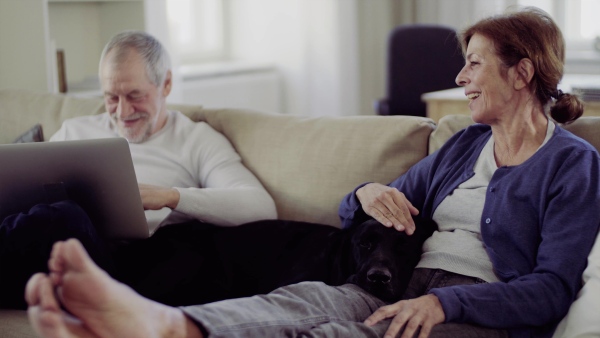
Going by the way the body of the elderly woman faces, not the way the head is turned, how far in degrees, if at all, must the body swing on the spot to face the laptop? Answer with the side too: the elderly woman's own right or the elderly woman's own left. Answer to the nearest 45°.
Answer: approximately 45° to the elderly woman's own right

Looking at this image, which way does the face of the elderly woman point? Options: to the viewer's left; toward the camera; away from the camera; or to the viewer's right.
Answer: to the viewer's left

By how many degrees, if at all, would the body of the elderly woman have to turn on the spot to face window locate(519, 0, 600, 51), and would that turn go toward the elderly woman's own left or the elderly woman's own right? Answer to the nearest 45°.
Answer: approximately 135° to the elderly woman's own right

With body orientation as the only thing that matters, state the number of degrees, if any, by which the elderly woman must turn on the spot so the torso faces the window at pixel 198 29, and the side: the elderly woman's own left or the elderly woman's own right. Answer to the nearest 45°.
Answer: approximately 135° to the elderly woman's own right

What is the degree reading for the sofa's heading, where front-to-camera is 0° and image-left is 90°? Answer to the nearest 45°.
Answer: approximately 0°

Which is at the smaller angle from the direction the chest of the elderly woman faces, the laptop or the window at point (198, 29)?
the laptop

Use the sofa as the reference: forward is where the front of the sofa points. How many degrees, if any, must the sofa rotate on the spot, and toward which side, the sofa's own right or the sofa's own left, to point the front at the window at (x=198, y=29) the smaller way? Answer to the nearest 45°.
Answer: approximately 180°

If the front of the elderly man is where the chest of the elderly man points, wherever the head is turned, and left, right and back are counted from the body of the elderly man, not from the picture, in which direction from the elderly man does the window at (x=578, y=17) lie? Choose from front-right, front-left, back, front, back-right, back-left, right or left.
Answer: back

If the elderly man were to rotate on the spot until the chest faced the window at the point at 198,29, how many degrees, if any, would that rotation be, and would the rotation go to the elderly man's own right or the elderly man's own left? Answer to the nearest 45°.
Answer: approximately 135° to the elderly man's own right
